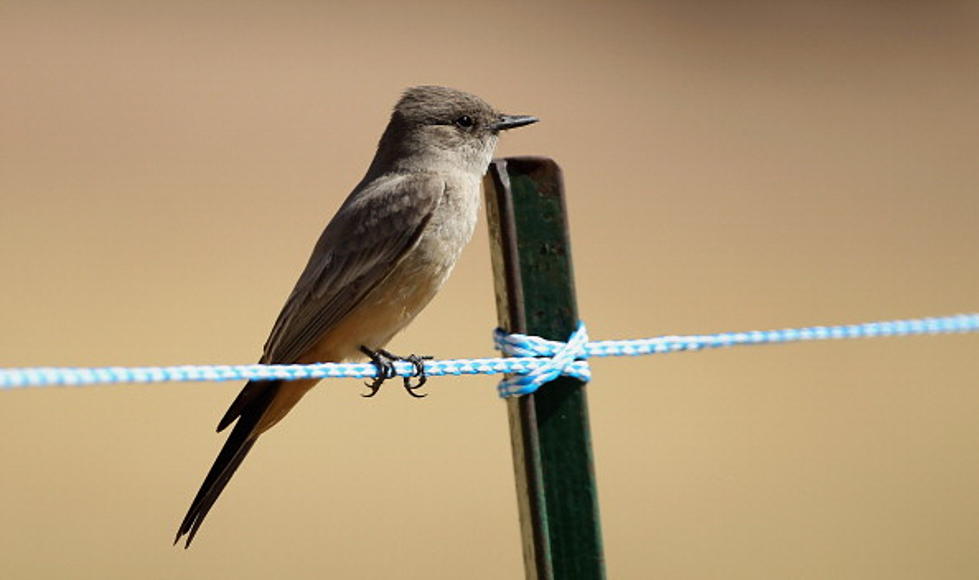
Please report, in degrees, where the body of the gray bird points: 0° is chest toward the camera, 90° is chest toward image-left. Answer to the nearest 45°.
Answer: approximately 270°
